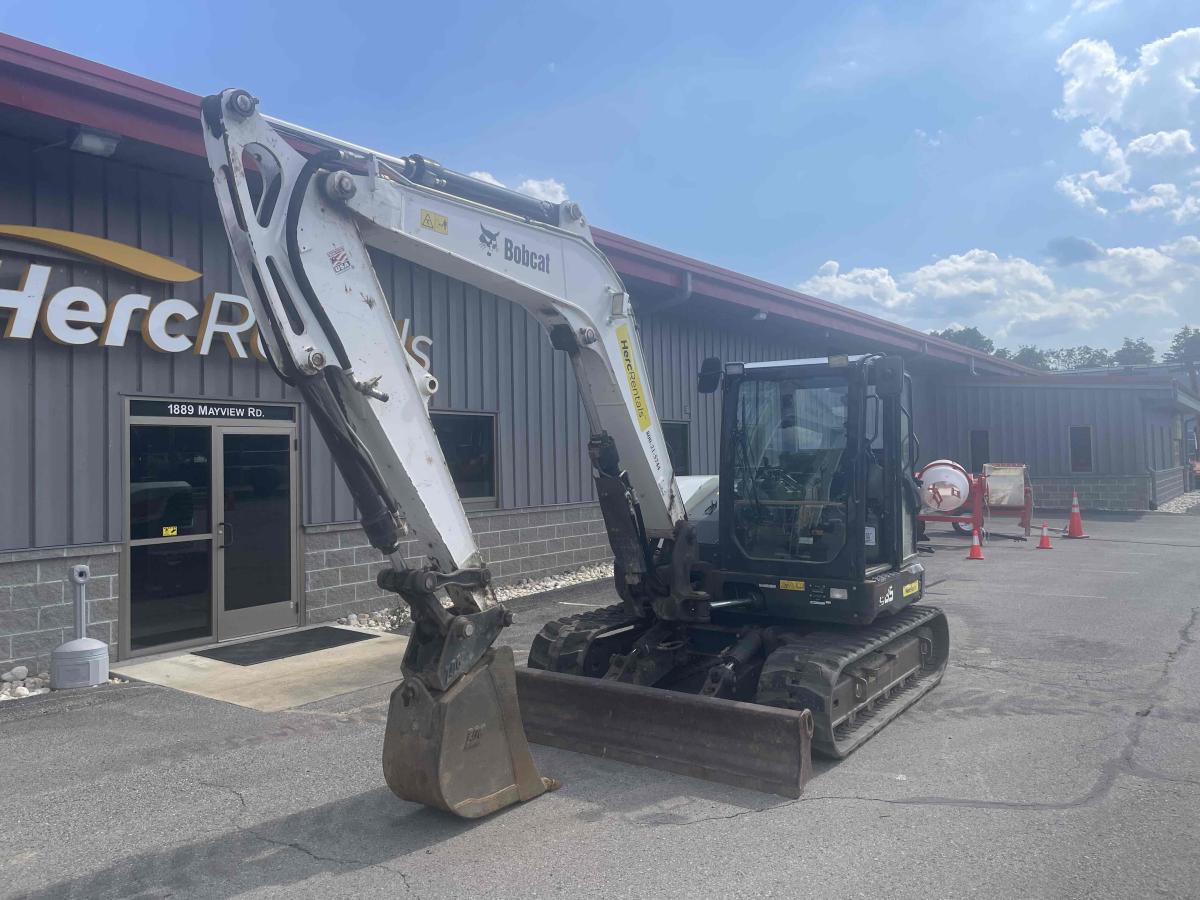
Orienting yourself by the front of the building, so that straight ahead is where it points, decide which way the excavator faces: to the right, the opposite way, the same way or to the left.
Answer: to the right

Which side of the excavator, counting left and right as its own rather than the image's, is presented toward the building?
right

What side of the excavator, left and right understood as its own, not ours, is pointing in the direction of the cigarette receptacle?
right

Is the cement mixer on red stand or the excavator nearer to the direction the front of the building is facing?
the excavator

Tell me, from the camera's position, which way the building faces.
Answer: facing the viewer and to the right of the viewer

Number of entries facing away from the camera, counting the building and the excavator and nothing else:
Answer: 0

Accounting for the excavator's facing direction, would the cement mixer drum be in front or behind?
behind

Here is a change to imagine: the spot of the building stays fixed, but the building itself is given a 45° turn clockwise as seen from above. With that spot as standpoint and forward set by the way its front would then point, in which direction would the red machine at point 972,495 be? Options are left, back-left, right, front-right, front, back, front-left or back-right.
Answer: back-left

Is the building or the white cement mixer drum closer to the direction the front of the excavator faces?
the building

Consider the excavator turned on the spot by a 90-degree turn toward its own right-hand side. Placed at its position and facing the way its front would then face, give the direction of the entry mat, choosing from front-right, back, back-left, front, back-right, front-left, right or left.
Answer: front

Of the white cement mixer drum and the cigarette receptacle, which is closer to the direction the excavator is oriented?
the cigarette receptacle

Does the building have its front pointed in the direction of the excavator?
yes

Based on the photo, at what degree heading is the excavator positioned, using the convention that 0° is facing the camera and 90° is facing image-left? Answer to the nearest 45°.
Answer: approximately 45°
